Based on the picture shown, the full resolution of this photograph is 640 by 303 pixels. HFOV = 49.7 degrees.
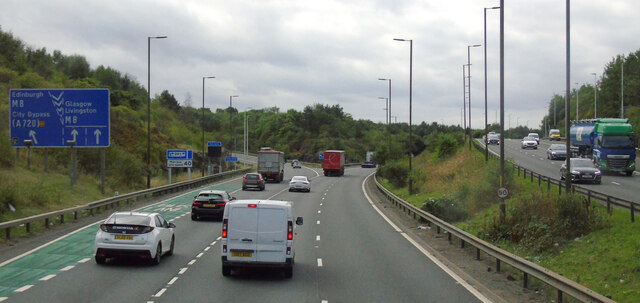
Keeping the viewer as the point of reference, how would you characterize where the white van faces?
facing away from the viewer

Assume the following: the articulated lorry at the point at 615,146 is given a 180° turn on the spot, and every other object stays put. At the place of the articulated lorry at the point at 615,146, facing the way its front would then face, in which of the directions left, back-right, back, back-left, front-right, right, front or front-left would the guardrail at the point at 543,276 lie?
back-left

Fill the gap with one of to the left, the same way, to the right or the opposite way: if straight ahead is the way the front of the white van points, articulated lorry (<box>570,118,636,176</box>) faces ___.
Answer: the opposite way

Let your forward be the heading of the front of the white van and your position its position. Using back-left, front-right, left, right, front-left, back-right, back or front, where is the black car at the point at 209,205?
front

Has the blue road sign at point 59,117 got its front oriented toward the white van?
yes

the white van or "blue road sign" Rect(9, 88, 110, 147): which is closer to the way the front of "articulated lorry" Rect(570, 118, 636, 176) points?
the white van

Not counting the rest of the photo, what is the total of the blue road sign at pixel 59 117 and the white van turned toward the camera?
1

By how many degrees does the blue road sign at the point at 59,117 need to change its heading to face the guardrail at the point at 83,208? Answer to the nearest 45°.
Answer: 0° — it already faces it

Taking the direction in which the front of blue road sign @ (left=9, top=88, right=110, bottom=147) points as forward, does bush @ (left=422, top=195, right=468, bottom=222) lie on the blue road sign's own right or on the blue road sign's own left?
on the blue road sign's own left

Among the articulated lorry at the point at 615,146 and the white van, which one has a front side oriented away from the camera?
the white van

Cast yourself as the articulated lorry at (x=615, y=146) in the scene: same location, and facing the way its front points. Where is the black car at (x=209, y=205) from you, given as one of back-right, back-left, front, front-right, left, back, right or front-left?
right

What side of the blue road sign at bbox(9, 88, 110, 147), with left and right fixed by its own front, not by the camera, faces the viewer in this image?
front

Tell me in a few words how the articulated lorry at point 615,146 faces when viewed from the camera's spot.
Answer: facing the viewer and to the right of the viewer

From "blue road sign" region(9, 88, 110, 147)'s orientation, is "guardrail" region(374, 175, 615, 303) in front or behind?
in front

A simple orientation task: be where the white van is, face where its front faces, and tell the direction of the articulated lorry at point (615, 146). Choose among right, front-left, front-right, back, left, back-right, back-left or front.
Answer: front-right
